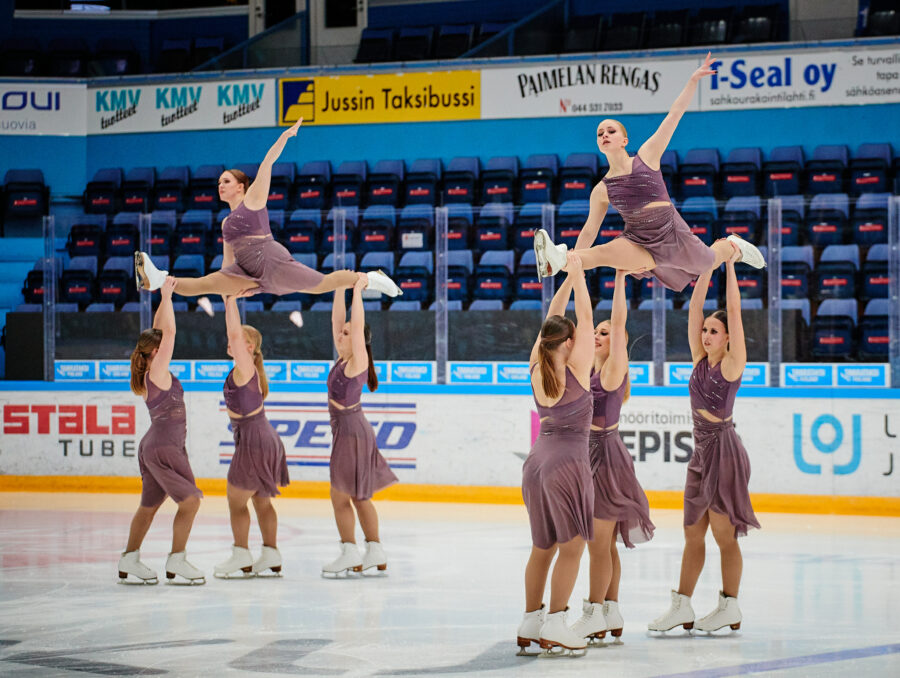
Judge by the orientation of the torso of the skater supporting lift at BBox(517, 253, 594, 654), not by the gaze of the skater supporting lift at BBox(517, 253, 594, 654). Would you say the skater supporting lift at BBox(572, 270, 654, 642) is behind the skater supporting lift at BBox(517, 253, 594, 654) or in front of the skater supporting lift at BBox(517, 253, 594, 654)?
in front

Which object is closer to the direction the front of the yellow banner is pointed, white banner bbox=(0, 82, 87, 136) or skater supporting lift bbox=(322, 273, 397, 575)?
the skater supporting lift

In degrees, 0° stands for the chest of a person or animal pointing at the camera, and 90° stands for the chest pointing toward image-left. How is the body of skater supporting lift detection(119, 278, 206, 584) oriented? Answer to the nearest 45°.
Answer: approximately 270°

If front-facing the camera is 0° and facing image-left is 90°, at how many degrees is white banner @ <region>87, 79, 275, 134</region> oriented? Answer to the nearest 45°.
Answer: approximately 0°

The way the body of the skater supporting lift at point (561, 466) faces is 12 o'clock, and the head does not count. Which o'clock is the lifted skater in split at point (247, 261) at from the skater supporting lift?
The lifted skater in split is roughly at 9 o'clock from the skater supporting lift.

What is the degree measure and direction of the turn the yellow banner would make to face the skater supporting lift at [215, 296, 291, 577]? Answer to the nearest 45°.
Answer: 0° — it already faces them

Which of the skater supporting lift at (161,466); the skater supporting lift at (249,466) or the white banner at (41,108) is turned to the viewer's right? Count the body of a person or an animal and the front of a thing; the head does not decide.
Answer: the skater supporting lift at (161,466)
